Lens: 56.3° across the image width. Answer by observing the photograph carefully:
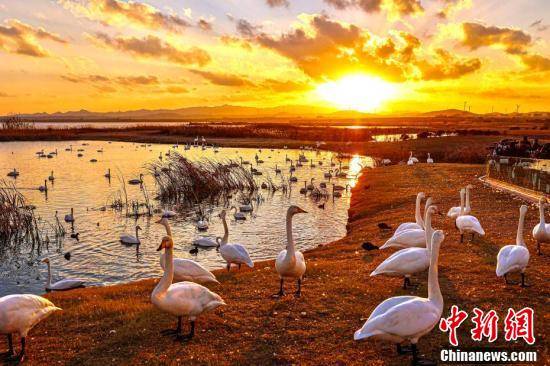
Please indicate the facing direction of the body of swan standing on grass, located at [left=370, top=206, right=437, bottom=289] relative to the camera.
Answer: to the viewer's right

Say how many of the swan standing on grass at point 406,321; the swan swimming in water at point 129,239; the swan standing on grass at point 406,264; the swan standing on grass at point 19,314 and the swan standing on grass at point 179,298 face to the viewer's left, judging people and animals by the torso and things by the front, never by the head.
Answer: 2

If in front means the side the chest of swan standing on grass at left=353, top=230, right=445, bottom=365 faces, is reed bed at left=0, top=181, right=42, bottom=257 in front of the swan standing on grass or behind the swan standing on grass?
behind

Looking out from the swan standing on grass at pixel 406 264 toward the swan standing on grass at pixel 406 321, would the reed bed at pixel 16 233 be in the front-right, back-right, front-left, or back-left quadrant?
back-right

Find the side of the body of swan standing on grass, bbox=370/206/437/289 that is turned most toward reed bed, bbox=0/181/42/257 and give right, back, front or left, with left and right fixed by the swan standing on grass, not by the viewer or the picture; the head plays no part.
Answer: back

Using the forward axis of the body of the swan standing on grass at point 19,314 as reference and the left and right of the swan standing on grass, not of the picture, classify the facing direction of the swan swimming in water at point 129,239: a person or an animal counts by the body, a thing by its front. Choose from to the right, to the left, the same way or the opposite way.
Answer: the opposite way

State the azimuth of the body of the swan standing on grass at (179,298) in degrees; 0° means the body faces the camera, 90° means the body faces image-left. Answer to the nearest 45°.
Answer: approximately 90°

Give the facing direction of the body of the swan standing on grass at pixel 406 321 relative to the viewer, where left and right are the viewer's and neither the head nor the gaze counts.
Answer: facing to the right of the viewer

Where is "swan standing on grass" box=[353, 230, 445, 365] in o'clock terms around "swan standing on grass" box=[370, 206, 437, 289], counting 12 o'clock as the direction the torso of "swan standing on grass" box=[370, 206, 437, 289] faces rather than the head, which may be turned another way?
"swan standing on grass" box=[353, 230, 445, 365] is roughly at 3 o'clock from "swan standing on grass" box=[370, 206, 437, 289].
